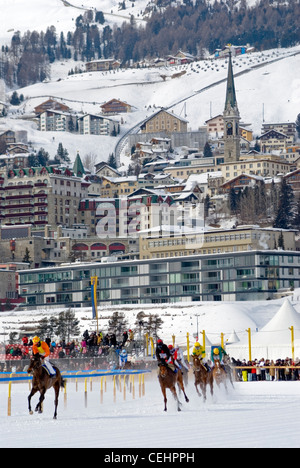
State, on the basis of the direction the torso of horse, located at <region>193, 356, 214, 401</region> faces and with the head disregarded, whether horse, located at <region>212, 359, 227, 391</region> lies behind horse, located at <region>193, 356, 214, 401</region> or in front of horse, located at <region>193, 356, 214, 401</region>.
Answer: behind

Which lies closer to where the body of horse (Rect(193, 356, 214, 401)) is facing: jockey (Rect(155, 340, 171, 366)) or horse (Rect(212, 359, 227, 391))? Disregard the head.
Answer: the jockey

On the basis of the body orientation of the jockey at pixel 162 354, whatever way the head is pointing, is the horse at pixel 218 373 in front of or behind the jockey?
behind

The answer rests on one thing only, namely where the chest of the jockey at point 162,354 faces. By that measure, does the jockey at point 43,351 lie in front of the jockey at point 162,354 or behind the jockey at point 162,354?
in front

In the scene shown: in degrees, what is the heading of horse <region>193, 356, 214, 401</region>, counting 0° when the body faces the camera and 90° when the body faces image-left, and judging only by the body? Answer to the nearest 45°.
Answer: approximately 45°

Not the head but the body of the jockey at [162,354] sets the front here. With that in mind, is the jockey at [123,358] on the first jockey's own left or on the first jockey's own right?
on the first jockey's own right

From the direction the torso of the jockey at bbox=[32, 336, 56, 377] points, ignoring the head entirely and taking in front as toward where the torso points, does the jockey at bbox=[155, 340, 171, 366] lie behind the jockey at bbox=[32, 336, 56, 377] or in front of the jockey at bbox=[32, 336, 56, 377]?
behind

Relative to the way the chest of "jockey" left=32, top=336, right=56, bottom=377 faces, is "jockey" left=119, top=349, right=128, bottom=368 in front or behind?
behind

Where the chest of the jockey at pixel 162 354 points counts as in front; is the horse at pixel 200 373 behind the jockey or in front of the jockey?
behind

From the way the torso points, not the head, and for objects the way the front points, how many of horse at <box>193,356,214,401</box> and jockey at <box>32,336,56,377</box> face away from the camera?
0
